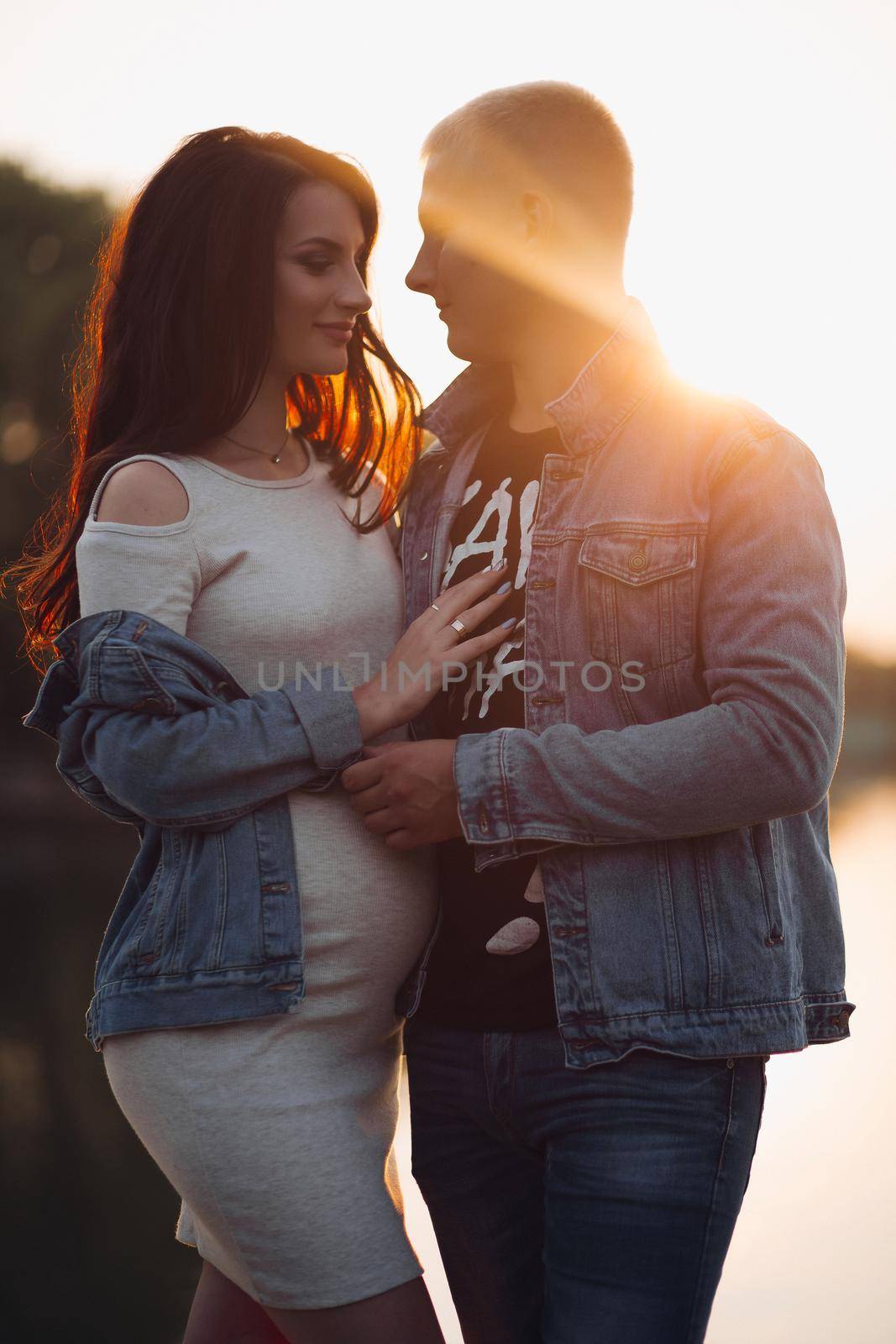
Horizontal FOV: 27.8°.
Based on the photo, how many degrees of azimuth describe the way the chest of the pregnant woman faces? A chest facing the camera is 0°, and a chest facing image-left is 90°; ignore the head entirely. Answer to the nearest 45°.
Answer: approximately 315°

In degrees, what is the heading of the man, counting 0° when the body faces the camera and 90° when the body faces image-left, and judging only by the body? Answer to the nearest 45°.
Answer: approximately 45°

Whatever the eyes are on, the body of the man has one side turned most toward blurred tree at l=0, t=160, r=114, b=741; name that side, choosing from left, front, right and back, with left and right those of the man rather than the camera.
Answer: right

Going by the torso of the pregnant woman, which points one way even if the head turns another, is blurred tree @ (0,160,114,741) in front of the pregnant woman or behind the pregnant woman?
behind

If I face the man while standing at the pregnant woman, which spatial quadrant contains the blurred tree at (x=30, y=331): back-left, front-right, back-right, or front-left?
back-left

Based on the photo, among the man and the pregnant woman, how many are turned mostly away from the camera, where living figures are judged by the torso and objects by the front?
0
